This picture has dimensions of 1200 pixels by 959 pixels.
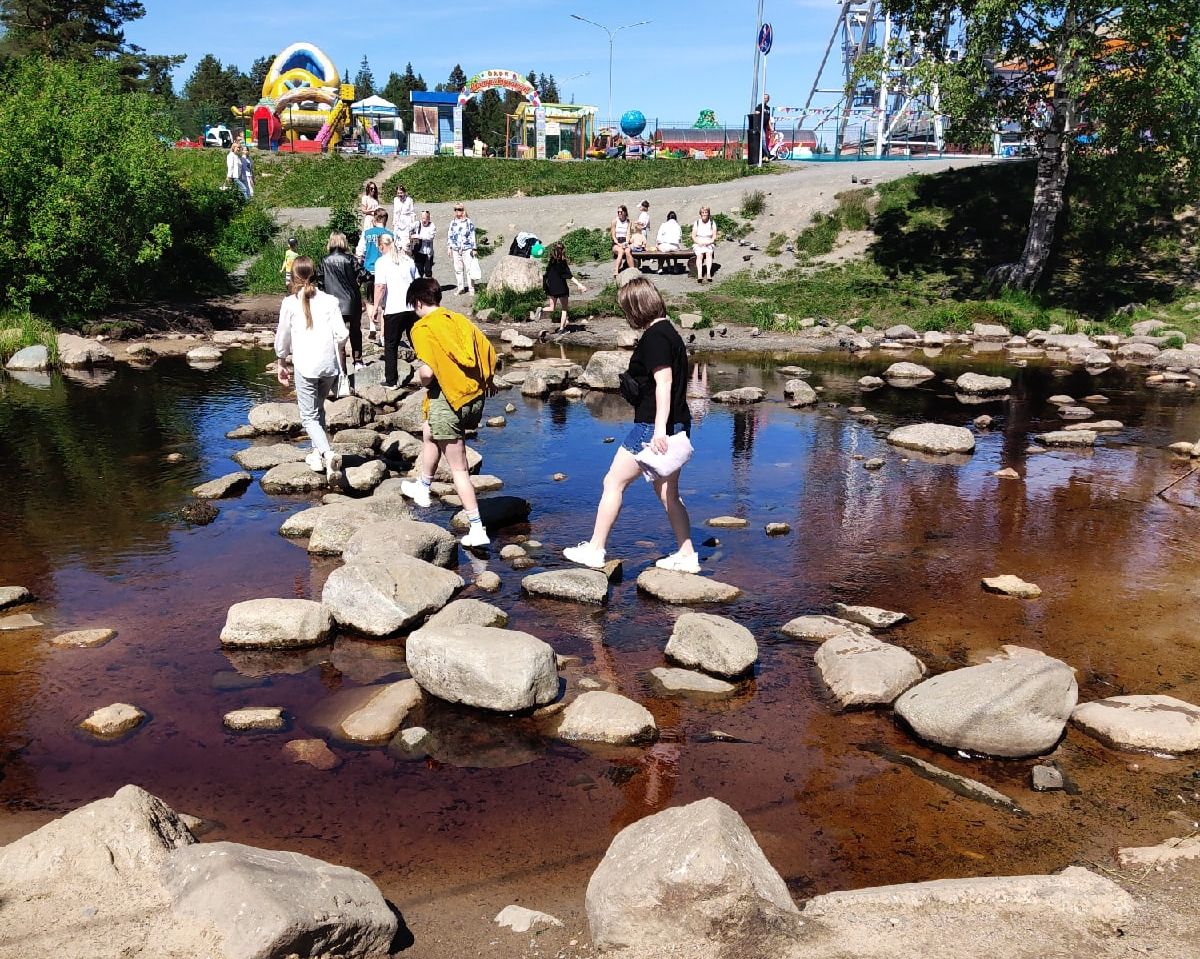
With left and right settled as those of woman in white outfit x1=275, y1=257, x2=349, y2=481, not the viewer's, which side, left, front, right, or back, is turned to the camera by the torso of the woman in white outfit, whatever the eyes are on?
back

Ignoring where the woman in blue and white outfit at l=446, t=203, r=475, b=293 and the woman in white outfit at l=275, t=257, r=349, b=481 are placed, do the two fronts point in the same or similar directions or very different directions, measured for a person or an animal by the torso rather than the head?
very different directions

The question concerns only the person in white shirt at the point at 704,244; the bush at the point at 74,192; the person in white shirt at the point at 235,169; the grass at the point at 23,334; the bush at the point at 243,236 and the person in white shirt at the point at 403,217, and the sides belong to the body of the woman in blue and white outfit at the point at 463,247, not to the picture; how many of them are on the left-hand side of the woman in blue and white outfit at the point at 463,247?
1

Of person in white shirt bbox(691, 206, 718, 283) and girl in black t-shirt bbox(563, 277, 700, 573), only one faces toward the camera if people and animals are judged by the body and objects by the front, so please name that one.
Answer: the person in white shirt

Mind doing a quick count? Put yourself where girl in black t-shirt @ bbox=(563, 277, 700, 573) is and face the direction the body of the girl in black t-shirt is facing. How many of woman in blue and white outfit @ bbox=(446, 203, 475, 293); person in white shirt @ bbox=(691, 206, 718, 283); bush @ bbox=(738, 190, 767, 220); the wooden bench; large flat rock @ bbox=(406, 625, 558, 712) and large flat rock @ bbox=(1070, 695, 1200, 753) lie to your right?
4

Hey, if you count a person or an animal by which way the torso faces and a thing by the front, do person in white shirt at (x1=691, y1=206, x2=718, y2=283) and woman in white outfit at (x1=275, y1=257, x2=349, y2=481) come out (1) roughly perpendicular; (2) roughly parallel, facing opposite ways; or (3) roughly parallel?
roughly parallel, facing opposite ways

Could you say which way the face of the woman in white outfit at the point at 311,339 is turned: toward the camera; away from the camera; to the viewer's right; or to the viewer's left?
away from the camera

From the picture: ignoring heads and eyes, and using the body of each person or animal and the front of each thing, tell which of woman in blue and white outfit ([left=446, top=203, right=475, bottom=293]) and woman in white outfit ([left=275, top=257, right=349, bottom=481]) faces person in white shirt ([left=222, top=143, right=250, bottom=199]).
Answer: woman in white outfit ([left=275, top=257, right=349, bottom=481])

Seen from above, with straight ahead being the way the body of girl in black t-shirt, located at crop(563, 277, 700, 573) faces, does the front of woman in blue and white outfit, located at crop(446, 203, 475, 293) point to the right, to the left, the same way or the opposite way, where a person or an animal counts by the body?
to the left

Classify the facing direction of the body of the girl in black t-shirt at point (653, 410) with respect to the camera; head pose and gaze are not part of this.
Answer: to the viewer's left

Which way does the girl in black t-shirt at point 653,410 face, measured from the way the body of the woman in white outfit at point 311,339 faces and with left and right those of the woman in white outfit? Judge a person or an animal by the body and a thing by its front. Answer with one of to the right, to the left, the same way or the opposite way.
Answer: to the left

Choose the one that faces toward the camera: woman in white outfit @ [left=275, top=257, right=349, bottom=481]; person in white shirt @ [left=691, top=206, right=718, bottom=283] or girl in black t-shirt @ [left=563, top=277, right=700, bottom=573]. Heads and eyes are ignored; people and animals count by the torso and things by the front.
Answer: the person in white shirt

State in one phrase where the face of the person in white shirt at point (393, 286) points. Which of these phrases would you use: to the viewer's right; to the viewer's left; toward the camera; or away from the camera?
away from the camera

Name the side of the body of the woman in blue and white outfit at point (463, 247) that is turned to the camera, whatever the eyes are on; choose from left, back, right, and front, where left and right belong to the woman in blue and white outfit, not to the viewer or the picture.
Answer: front

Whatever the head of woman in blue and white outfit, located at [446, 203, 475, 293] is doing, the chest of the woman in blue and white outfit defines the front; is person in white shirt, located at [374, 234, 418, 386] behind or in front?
in front

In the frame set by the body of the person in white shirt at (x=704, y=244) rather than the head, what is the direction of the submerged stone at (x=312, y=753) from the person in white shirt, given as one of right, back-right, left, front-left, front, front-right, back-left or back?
front
